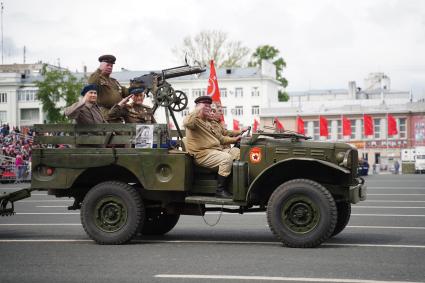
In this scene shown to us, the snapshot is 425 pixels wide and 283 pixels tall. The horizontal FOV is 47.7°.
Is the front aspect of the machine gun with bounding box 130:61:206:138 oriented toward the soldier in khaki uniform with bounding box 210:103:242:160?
yes

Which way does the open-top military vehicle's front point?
to the viewer's right

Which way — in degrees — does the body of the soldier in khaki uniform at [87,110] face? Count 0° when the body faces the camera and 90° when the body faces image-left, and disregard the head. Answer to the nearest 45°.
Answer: approximately 315°

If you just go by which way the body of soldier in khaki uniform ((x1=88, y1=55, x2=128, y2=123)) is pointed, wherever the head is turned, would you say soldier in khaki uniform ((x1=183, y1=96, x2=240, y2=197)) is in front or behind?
in front

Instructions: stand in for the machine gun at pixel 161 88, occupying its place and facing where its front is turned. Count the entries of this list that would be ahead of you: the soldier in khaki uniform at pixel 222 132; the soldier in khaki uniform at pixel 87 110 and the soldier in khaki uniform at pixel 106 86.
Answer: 1

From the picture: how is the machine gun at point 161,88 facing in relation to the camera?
to the viewer's right

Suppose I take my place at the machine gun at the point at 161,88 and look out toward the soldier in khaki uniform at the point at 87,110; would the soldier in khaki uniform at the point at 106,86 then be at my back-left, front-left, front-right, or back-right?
front-right

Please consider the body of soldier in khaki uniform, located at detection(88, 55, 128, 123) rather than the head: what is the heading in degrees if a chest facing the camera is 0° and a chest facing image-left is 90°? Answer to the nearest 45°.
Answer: approximately 315°

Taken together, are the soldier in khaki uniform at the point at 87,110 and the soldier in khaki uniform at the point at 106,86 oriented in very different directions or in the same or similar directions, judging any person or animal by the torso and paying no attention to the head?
same or similar directions
